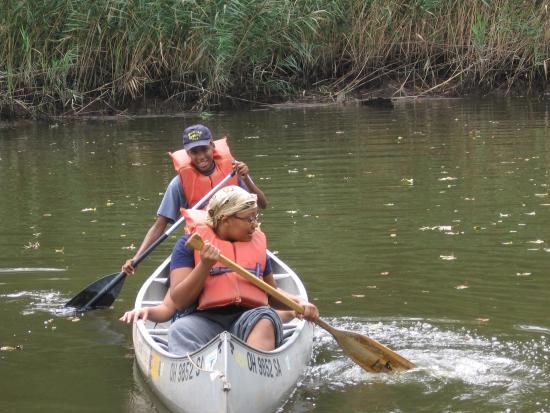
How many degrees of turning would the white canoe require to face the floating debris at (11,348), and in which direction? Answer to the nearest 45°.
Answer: approximately 135° to its right

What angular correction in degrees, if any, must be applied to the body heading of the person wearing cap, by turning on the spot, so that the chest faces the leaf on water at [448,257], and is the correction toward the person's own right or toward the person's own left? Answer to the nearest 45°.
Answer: approximately 90° to the person's own left

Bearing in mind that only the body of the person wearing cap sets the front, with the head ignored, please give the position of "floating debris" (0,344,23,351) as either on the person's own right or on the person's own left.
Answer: on the person's own right

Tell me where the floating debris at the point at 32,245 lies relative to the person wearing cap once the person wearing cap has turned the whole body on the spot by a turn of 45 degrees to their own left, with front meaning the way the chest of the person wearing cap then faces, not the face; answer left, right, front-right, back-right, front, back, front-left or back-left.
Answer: back

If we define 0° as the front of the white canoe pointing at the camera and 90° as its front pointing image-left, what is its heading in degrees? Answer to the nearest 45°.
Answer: approximately 0°
